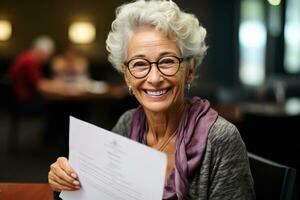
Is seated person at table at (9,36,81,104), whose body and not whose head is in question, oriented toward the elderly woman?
no

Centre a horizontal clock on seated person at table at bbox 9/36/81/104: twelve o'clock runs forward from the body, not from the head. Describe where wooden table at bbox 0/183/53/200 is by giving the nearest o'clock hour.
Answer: The wooden table is roughly at 3 o'clock from the seated person at table.

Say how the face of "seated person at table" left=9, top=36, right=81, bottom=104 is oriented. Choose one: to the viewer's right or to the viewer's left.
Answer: to the viewer's right

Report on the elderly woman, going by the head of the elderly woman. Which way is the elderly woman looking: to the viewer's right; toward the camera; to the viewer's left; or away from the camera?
toward the camera

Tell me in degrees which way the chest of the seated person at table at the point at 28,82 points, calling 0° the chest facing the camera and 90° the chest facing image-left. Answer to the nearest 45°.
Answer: approximately 270°
